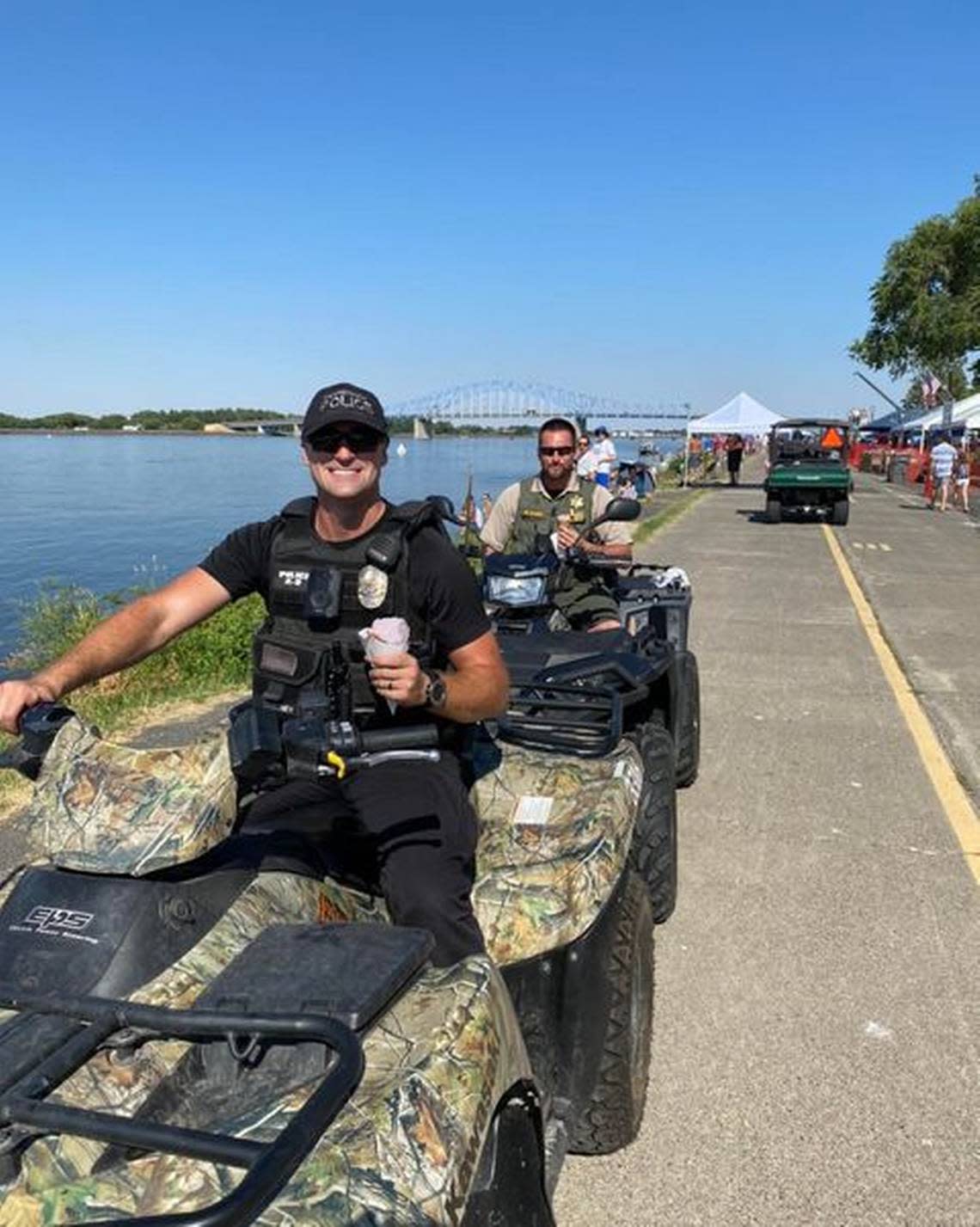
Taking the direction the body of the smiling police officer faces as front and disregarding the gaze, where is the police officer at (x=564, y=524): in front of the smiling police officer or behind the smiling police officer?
behind

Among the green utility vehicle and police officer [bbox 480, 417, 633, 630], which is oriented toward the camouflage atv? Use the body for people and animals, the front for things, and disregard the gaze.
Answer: the police officer

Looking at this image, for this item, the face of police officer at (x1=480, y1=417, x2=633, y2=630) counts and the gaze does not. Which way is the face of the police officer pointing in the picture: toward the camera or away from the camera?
toward the camera

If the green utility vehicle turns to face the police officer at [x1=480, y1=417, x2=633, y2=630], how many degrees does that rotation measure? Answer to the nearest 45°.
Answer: approximately 180°

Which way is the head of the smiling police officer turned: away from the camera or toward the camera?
toward the camera

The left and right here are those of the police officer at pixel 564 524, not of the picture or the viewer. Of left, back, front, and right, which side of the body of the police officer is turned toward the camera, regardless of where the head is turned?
front

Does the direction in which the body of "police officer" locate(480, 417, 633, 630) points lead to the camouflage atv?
yes

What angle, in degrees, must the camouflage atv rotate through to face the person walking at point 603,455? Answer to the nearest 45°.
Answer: approximately 135° to its right

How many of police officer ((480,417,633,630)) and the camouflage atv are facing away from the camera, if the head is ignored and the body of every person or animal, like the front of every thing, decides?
0

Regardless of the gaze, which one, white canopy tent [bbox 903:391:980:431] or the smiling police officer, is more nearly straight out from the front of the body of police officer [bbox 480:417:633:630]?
the smiling police officer
